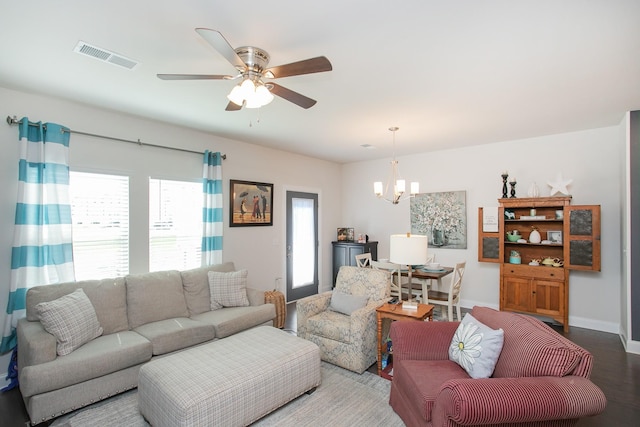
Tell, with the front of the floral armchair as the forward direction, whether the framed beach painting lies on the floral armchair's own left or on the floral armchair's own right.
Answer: on the floral armchair's own right

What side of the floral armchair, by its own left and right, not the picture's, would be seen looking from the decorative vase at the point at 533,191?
back

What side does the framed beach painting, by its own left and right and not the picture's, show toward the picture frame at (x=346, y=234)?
left

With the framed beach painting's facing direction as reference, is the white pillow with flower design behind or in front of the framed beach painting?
in front

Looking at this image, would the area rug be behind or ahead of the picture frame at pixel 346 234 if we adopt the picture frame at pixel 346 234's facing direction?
ahead

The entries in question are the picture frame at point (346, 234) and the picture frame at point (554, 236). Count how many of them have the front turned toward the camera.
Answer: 2

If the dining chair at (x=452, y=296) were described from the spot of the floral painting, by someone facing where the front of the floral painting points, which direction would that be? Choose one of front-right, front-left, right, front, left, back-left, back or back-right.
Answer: front-left

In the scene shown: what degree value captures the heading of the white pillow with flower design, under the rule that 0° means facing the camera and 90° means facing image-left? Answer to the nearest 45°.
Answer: approximately 45°

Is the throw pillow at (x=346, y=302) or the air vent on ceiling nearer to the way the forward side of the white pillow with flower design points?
the air vent on ceiling

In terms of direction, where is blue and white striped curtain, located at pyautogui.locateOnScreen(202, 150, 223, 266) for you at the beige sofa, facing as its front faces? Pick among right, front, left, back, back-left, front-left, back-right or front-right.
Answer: left
